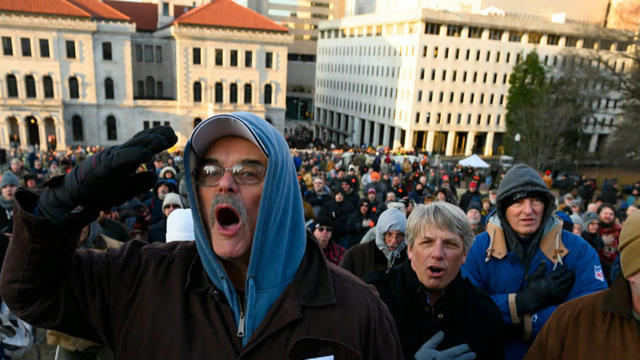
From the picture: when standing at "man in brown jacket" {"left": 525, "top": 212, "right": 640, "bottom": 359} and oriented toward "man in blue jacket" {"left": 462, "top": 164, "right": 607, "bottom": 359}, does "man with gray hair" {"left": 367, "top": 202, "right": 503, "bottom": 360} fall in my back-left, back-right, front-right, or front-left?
front-left

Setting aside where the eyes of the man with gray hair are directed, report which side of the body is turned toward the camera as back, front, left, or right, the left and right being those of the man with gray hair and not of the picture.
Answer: front

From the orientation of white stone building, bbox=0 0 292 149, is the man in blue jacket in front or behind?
in front

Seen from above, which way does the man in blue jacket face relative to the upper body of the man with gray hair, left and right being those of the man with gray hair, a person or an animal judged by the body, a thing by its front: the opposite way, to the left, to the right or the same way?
the same way

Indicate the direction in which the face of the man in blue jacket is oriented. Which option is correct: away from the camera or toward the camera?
toward the camera

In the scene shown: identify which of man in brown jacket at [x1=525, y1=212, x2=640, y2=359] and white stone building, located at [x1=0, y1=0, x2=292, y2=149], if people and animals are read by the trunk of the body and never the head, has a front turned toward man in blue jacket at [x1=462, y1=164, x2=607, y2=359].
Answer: the white stone building

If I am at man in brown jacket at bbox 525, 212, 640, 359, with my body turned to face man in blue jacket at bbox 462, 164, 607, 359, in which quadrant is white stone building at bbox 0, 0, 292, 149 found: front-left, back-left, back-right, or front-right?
front-left

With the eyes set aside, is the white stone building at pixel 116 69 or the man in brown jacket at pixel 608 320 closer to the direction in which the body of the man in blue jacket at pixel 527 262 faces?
the man in brown jacket

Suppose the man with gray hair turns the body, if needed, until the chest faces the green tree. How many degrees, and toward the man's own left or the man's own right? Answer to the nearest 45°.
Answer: approximately 180°

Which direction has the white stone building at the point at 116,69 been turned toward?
toward the camera

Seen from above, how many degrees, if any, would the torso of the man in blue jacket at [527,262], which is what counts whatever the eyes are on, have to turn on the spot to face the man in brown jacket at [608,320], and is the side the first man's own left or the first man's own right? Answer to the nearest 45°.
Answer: approximately 45° to the first man's own left

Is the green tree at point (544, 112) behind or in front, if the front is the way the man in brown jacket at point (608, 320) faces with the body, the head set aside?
behind

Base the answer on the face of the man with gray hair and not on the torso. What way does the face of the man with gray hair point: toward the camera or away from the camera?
toward the camera
